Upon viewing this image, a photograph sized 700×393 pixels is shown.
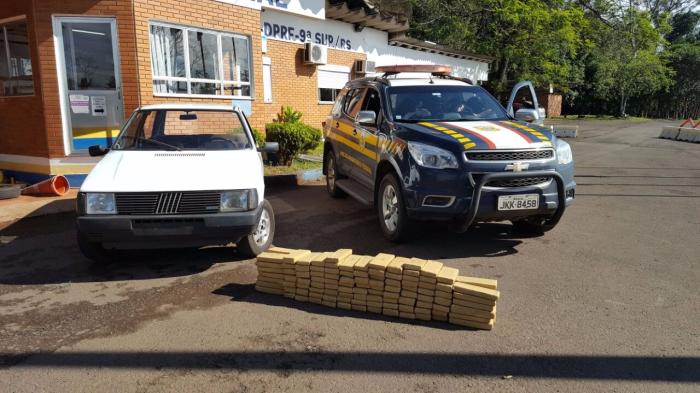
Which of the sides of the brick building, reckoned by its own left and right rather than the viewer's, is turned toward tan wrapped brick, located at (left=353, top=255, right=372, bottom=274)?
front

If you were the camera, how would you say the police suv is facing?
facing the viewer and to the right of the viewer

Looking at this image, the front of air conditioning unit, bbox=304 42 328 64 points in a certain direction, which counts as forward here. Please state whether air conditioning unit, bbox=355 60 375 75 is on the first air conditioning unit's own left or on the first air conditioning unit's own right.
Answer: on the first air conditioning unit's own left

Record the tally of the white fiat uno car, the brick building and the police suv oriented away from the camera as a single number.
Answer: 0

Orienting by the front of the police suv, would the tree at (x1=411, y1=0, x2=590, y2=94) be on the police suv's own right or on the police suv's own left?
on the police suv's own left

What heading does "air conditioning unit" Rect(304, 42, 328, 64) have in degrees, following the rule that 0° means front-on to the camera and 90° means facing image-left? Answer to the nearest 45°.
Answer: approximately 315°

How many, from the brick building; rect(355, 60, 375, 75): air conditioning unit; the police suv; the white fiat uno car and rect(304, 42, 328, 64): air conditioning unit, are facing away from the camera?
0

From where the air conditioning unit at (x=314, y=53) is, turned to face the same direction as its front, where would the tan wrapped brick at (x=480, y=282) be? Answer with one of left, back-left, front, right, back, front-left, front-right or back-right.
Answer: front-right

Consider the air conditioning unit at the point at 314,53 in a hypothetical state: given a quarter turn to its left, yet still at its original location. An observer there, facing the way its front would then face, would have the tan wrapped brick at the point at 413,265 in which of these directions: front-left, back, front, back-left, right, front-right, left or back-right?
back-right

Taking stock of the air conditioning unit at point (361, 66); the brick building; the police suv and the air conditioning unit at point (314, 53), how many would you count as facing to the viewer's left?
0

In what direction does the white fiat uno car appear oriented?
toward the camera

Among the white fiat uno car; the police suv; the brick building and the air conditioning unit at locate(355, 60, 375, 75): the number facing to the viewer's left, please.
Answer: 0

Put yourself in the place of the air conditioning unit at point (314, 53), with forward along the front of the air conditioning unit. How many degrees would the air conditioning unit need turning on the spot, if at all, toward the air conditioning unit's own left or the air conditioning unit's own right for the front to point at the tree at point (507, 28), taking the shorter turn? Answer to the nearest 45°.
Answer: approximately 90° to the air conditioning unit's own left

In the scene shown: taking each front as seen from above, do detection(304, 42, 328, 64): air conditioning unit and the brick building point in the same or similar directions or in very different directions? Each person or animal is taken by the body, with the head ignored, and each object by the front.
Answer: same or similar directions

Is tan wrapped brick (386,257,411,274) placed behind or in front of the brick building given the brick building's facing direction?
in front

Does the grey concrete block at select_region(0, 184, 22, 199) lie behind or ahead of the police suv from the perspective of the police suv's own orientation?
behind

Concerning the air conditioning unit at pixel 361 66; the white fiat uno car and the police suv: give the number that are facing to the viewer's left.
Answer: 0
